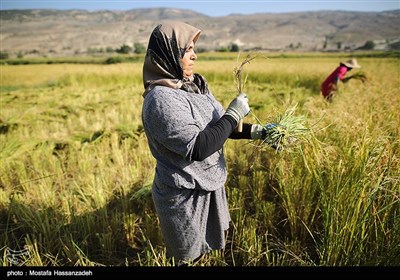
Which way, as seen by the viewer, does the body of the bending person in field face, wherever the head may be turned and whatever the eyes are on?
to the viewer's right
